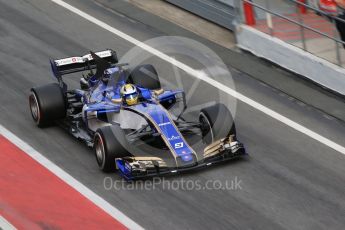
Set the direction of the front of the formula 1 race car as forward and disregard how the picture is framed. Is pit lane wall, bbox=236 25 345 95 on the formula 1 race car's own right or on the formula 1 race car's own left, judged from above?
on the formula 1 race car's own left

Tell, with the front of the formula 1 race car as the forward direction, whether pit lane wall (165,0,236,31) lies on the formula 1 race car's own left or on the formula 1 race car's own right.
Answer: on the formula 1 race car's own left

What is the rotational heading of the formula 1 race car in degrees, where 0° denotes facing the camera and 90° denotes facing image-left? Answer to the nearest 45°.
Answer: approximately 315°
